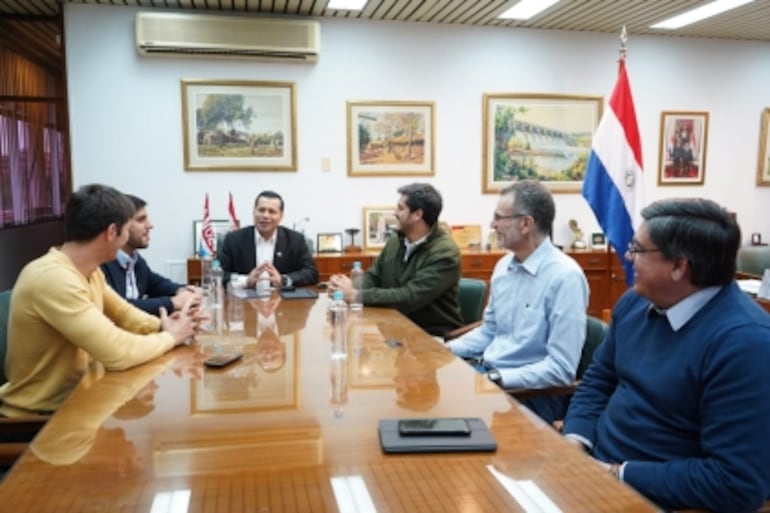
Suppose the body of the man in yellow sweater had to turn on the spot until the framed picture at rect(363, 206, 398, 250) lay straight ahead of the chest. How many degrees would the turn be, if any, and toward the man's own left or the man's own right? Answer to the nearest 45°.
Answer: approximately 45° to the man's own left

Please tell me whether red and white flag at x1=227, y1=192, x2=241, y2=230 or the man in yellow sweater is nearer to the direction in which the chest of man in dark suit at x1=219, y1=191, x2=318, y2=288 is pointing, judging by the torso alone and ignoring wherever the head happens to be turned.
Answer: the man in yellow sweater

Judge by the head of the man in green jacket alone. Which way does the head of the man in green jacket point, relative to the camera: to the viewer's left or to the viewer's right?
to the viewer's left

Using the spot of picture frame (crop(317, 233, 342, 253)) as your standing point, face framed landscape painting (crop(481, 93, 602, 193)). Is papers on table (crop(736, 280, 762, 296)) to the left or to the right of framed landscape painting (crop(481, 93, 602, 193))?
right

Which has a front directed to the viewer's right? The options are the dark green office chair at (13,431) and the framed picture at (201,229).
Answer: the dark green office chair

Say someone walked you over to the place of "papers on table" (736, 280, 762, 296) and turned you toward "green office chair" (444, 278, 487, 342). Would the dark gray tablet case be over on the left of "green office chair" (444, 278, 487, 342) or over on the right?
left

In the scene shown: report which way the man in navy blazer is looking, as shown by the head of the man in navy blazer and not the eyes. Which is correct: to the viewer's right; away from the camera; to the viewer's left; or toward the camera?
to the viewer's right

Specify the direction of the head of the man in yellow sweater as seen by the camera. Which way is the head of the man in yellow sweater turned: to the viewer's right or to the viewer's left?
to the viewer's right

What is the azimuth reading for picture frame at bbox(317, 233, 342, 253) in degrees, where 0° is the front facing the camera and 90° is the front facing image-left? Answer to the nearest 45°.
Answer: approximately 0°

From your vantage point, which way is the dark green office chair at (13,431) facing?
to the viewer's right
